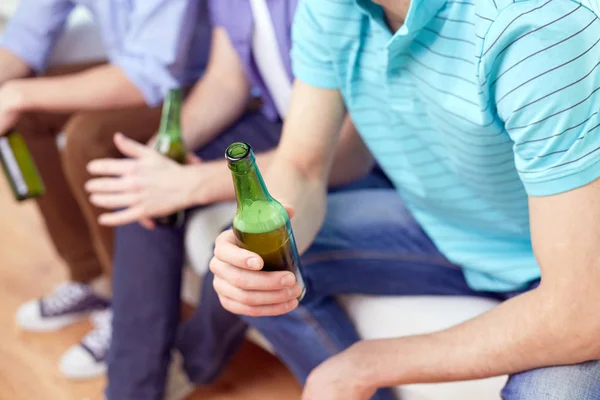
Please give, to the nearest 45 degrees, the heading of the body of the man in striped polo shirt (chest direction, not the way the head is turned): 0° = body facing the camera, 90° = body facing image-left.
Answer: approximately 45°

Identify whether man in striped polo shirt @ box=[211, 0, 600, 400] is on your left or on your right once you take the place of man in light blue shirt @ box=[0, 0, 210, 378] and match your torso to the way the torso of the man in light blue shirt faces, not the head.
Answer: on your left

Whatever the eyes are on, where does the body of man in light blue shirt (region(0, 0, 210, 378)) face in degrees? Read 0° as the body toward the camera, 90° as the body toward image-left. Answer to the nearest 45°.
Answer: approximately 45°

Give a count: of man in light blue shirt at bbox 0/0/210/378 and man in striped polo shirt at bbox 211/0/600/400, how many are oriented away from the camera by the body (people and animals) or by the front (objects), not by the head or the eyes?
0

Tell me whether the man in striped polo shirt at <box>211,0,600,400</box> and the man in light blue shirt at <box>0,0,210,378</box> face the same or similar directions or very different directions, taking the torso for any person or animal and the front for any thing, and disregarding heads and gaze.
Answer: same or similar directions

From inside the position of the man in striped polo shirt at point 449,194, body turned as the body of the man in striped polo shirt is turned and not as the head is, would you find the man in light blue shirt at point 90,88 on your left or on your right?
on your right
